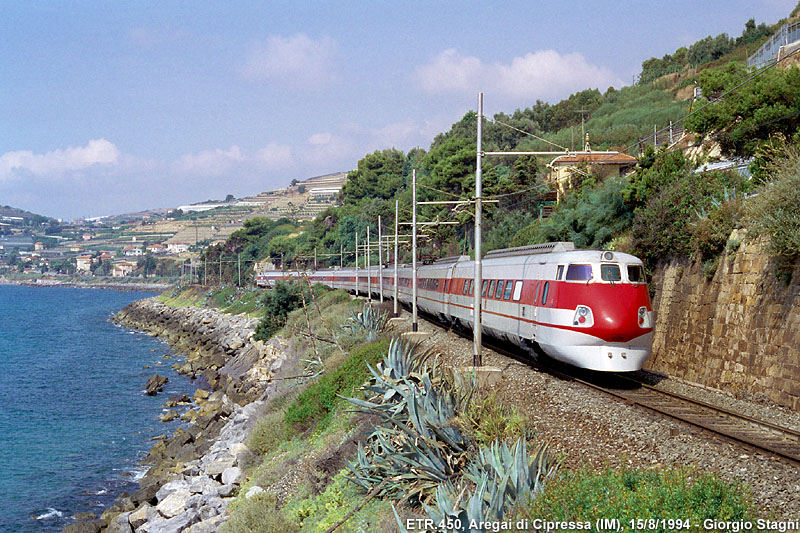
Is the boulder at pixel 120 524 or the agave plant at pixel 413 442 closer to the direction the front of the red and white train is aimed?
the agave plant

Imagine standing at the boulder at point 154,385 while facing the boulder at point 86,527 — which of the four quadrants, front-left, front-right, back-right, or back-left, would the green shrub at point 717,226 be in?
front-left

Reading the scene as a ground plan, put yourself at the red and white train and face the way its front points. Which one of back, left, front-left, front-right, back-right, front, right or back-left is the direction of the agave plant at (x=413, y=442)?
right

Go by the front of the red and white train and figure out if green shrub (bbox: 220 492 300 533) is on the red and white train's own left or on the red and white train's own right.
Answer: on the red and white train's own right

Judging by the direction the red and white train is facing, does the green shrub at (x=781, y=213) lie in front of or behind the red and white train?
in front

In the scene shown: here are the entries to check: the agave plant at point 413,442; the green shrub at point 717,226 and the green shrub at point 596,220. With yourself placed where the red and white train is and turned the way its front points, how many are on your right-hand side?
1

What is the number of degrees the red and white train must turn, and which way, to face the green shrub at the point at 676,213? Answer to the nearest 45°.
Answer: approximately 90° to its left

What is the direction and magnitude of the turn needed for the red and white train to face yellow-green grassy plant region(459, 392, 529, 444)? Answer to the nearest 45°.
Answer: approximately 90° to its right

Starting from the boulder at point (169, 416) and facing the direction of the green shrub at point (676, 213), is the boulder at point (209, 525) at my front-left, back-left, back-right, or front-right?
front-right

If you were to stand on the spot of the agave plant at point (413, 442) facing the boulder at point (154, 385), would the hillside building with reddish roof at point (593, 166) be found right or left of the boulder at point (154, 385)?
right

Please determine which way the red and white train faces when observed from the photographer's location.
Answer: facing the viewer and to the right of the viewer
